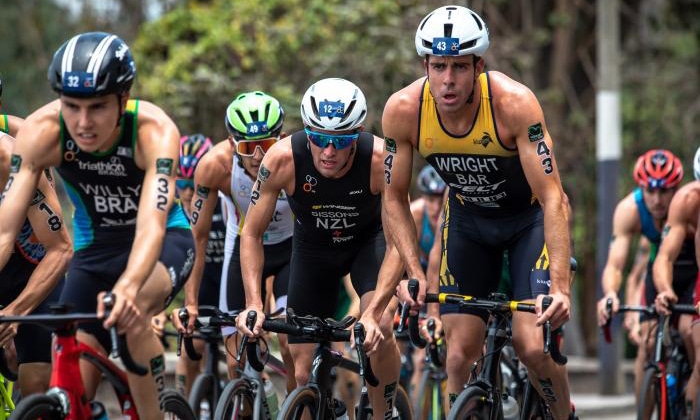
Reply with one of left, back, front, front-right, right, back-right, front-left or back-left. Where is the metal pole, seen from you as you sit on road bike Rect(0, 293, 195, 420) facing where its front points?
back

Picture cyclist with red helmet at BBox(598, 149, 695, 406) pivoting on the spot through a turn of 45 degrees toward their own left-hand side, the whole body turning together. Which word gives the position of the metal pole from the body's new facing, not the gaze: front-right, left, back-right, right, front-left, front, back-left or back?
back-left

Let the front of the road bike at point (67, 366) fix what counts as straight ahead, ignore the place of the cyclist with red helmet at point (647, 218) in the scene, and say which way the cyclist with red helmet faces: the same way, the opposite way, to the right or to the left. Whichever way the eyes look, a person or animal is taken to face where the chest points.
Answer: the same way

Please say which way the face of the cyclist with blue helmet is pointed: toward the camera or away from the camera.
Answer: toward the camera

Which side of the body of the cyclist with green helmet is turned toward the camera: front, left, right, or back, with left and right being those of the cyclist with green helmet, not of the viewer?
front

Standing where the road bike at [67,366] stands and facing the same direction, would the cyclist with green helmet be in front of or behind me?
behind

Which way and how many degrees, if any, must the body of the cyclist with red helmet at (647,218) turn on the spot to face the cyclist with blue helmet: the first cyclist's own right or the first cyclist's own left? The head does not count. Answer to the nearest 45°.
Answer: approximately 90° to the first cyclist's own right

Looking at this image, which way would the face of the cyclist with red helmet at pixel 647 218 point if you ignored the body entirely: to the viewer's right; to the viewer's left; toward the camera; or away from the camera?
toward the camera

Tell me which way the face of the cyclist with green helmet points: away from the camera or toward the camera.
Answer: toward the camera

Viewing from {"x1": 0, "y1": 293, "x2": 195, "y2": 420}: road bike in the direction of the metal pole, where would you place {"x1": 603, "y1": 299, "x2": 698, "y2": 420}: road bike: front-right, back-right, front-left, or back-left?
front-right

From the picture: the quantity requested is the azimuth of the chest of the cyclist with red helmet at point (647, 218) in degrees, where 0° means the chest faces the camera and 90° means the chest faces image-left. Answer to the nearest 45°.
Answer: approximately 0°

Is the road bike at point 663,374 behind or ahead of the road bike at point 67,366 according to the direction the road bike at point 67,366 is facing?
behind

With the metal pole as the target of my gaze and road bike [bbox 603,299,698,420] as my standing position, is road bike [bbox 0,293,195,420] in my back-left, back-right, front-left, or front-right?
back-left
